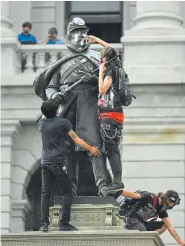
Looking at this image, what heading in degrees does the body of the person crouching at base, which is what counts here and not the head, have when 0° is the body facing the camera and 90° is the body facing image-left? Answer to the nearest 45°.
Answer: approximately 315°

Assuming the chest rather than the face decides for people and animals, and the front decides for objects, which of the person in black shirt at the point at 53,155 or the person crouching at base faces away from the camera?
the person in black shirt

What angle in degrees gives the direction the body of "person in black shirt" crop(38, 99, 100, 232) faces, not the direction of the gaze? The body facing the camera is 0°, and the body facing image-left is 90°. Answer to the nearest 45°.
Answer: approximately 180°

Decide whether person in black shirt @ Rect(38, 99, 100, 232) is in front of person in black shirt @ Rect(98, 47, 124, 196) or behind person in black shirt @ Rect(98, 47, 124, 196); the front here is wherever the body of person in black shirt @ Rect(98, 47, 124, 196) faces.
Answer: in front

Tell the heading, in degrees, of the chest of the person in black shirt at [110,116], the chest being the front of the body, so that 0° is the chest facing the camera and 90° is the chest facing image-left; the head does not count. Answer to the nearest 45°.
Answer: approximately 90°

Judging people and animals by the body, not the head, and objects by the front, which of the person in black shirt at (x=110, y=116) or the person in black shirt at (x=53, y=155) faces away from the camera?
the person in black shirt at (x=53, y=155)
